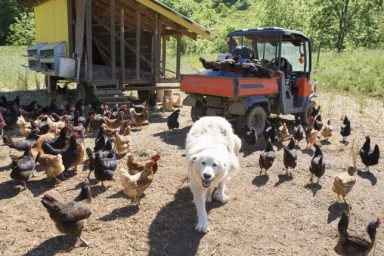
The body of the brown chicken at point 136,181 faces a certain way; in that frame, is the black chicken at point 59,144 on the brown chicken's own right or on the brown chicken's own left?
on the brown chicken's own left

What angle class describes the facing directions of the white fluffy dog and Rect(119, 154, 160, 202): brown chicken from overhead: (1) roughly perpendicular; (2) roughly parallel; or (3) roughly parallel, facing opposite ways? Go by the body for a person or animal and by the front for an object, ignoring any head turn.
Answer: roughly perpendicular

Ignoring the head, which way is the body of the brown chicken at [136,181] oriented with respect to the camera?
to the viewer's right

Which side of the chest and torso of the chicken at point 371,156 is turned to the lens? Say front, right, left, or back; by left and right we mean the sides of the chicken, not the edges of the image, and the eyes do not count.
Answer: left

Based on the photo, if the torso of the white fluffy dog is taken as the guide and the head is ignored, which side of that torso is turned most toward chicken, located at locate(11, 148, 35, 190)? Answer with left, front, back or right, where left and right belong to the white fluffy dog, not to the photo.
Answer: right
